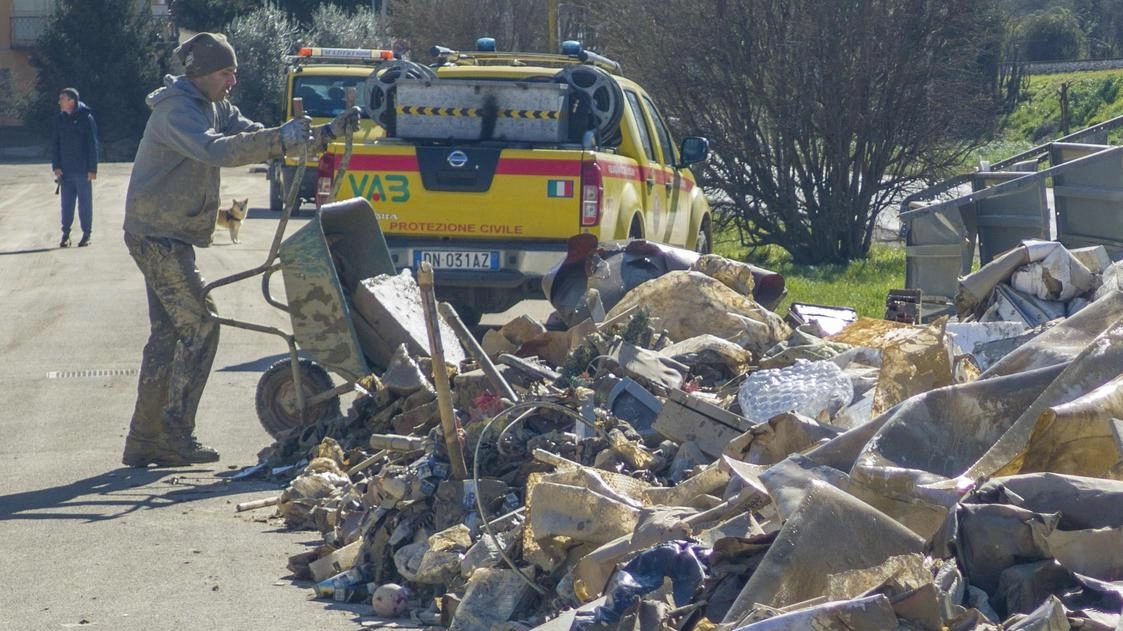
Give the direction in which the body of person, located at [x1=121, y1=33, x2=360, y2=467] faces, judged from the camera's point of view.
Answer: to the viewer's right

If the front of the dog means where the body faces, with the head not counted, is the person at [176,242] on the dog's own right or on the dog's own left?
on the dog's own right

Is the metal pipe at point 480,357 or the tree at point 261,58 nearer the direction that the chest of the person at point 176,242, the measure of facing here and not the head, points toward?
the metal pipe

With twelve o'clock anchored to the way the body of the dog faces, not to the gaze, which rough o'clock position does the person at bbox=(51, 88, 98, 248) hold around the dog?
The person is roughly at 4 o'clock from the dog.

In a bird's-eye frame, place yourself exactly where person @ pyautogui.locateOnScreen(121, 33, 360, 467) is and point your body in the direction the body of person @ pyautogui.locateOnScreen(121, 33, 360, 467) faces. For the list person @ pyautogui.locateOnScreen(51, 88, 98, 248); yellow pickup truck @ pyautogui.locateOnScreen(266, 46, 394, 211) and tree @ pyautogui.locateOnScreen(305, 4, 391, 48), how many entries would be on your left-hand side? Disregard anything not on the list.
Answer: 3

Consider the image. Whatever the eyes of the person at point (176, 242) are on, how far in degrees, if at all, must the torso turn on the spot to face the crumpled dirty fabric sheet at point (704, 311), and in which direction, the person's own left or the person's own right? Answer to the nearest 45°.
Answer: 0° — they already face it

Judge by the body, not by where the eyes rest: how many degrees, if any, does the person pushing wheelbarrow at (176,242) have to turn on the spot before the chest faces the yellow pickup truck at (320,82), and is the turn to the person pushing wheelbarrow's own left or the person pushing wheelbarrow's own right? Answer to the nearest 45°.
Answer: approximately 90° to the person pushing wheelbarrow's own left

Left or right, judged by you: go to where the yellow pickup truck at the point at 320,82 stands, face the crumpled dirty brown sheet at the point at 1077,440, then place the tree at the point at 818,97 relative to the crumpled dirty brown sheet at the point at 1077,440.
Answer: left

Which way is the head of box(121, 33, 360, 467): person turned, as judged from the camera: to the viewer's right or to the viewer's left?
to the viewer's right

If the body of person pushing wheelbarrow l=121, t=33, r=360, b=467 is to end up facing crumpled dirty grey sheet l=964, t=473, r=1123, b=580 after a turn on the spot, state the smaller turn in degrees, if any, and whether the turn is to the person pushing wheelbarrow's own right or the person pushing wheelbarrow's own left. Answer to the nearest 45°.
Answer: approximately 45° to the person pushing wheelbarrow's own right
